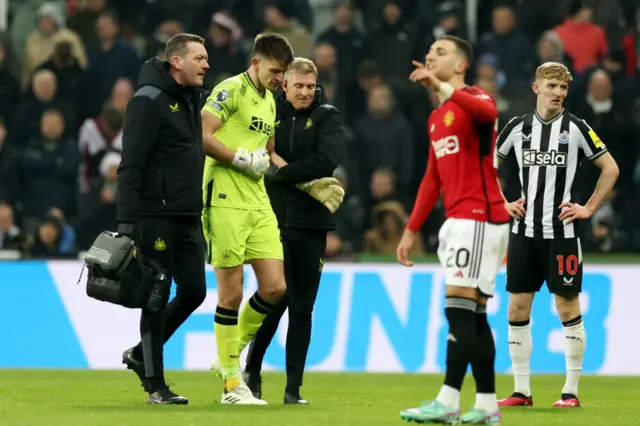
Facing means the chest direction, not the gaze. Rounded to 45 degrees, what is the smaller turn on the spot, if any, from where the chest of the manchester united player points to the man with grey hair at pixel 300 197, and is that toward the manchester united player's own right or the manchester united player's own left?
approximately 90° to the manchester united player's own right

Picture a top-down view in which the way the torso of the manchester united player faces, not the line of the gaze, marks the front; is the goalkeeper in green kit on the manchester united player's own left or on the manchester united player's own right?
on the manchester united player's own right

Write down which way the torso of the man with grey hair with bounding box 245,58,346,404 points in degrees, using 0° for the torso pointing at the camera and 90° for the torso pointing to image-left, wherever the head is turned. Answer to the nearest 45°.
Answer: approximately 0°

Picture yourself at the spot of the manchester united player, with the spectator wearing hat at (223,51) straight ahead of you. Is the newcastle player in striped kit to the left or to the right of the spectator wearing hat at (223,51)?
right

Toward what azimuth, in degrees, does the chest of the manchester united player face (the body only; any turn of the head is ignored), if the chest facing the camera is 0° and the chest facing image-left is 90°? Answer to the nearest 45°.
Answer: approximately 45°

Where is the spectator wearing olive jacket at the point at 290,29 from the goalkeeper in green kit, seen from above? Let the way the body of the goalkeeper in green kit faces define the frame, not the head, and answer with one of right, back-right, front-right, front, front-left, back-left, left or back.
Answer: back-left

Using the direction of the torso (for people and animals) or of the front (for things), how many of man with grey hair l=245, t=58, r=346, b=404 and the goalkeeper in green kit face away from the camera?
0
